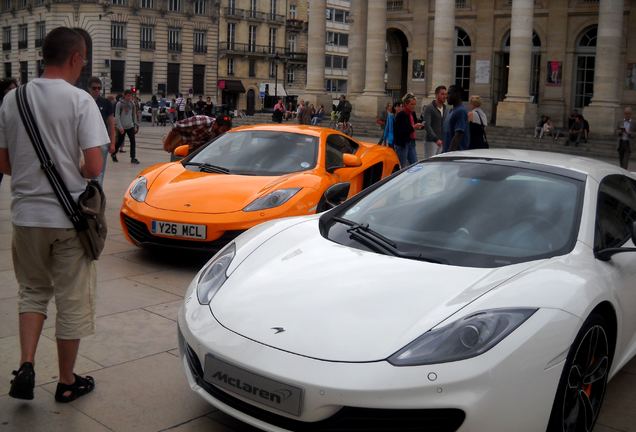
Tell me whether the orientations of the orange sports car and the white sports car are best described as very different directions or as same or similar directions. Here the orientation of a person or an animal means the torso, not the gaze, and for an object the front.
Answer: same or similar directions

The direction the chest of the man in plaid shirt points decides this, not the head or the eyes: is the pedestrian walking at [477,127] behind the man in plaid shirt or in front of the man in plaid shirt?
in front

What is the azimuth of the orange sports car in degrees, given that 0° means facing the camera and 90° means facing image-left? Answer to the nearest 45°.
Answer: approximately 45°

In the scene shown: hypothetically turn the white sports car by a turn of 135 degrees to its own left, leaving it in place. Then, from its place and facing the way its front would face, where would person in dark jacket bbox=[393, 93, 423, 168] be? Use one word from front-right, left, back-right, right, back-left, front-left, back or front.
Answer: left

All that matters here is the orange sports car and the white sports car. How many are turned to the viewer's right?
0

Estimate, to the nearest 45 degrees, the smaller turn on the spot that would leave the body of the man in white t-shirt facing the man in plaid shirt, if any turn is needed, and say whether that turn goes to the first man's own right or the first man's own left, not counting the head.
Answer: approximately 45° to the first man's own left

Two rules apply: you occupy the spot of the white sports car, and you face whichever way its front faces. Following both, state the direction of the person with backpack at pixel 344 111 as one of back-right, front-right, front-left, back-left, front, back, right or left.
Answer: back-right

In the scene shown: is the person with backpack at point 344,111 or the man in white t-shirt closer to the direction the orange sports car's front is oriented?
the man in white t-shirt

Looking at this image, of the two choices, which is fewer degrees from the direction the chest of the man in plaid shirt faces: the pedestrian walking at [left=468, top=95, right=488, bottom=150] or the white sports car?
the pedestrian walking

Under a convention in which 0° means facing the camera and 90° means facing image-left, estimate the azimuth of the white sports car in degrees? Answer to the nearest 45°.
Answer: approximately 45°

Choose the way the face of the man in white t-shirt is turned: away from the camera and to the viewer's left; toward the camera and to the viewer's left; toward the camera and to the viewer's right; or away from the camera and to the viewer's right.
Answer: away from the camera and to the viewer's right

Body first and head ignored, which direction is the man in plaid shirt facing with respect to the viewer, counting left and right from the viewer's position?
facing to the right of the viewer

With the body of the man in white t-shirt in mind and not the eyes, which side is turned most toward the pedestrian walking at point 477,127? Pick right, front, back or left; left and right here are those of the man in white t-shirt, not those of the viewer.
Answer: front
